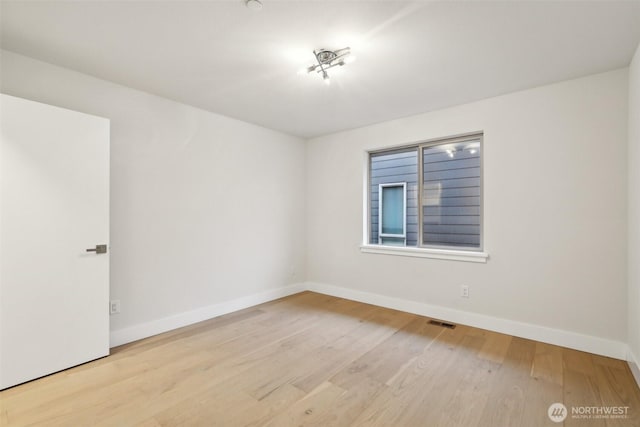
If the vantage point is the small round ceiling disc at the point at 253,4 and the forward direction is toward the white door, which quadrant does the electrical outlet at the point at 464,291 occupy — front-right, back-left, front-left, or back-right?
back-right

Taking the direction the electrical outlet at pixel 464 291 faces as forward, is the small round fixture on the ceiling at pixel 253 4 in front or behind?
in front

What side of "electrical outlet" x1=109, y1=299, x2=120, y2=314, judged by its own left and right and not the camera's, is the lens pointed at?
front

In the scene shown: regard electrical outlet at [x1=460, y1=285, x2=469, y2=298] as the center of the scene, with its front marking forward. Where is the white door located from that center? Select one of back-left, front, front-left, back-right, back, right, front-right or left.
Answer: front-right

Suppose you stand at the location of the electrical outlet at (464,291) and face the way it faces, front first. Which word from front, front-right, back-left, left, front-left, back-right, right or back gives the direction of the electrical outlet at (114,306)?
front-right

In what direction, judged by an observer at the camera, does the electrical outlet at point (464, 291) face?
facing the viewer
